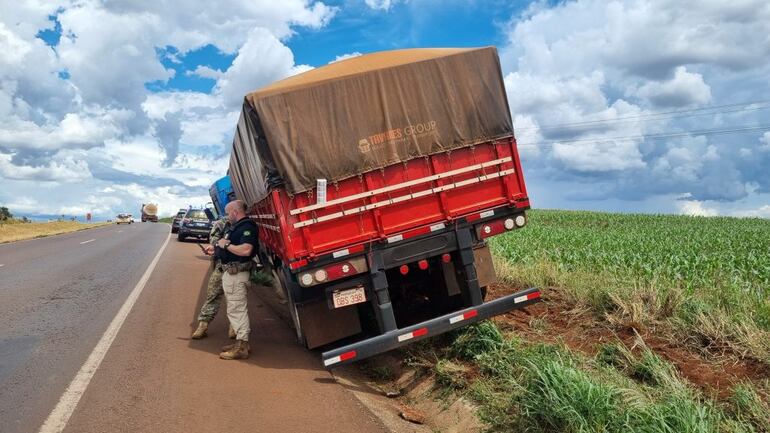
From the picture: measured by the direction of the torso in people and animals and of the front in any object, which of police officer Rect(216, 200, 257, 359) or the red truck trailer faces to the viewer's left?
the police officer

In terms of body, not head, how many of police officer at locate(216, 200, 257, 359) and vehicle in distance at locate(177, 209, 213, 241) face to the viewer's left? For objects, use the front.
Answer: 1

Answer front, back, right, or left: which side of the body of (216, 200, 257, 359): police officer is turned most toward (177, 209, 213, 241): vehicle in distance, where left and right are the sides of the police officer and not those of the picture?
right

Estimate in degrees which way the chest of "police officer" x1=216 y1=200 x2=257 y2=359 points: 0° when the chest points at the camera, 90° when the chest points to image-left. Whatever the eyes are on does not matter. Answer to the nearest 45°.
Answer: approximately 90°

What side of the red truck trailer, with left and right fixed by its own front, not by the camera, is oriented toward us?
back
